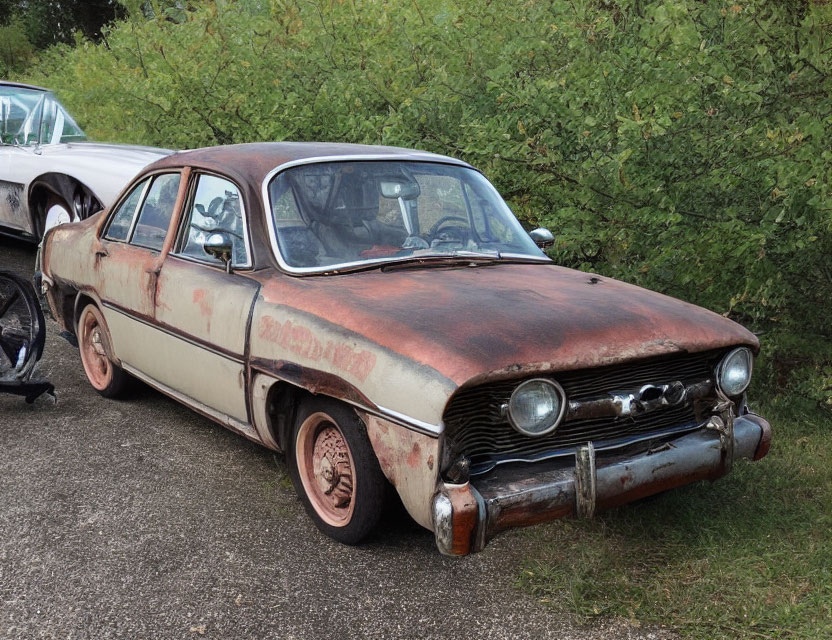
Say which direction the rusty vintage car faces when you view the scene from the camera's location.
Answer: facing the viewer and to the right of the viewer

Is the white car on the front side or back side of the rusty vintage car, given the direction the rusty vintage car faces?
on the back side
